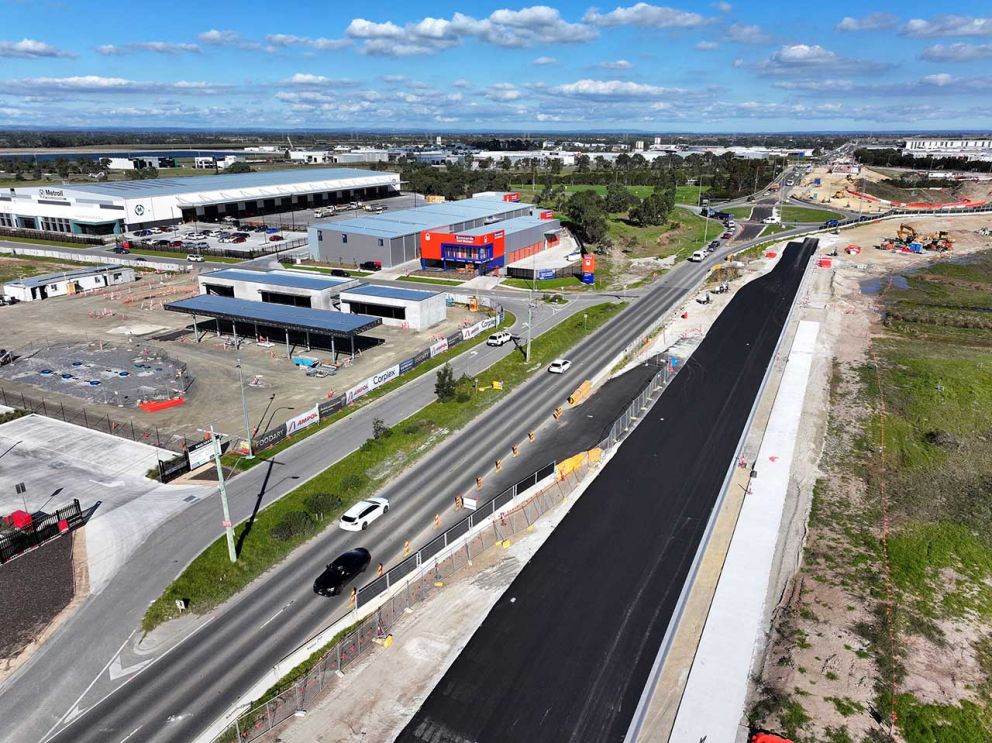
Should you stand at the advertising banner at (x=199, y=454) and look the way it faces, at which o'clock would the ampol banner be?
The ampol banner is roughly at 10 o'clock from the advertising banner.

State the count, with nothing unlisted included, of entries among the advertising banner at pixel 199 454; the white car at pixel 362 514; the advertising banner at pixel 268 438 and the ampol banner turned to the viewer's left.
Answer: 0

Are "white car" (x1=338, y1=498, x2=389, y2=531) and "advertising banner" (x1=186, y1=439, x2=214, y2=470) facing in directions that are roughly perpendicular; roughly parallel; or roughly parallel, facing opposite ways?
roughly perpendicular

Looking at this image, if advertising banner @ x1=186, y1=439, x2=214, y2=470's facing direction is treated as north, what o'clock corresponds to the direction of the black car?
The black car is roughly at 1 o'clock from the advertising banner.

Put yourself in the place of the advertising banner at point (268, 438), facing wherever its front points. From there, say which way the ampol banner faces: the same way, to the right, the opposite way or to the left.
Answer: the same way

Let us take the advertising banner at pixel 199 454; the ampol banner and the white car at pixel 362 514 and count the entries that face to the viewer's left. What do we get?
0

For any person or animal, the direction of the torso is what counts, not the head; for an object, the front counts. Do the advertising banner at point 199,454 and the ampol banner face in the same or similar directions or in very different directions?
same or similar directions

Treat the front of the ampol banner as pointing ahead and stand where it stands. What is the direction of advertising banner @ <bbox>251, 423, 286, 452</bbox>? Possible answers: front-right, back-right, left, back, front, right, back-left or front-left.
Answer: right

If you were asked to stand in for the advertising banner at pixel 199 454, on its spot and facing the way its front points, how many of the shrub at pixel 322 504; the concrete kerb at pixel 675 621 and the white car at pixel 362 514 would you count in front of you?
3

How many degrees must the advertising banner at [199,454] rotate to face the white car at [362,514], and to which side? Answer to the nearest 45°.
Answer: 0° — it already faces it

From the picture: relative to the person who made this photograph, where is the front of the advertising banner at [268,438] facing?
facing the viewer and to the right of the viewer

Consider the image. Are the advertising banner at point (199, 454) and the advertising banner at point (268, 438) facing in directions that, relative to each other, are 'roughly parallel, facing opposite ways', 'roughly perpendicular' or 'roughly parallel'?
roughly parallel

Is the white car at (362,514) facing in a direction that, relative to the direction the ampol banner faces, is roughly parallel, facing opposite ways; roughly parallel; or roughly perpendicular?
roughly perpendicular

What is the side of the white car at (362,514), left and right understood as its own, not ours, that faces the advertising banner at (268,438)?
left

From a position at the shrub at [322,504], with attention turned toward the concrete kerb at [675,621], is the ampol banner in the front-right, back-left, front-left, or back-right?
back-left
